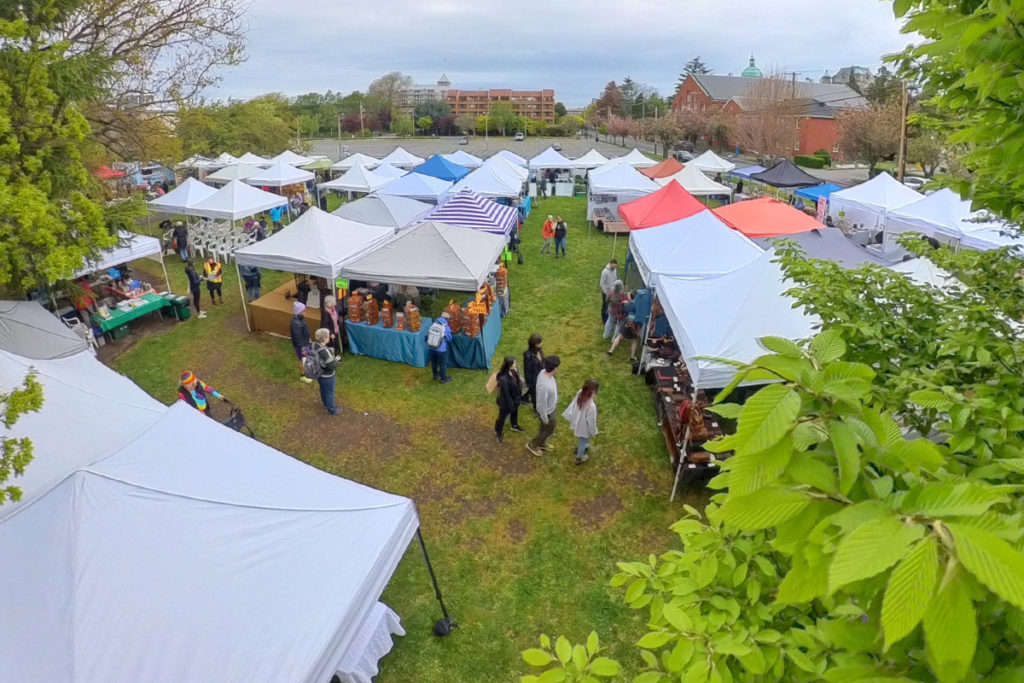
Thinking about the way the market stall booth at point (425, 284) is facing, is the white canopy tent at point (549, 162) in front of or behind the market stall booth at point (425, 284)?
behind

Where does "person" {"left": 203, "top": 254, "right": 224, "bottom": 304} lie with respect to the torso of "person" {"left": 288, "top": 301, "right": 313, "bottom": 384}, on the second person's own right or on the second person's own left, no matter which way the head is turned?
on the second person's own left

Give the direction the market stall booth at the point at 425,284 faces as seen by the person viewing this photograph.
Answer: facing the viewer

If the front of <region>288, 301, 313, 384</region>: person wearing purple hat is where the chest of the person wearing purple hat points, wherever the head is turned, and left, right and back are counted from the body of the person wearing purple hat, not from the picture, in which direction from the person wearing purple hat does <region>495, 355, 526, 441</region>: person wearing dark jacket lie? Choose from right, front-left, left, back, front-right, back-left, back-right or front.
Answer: front-right

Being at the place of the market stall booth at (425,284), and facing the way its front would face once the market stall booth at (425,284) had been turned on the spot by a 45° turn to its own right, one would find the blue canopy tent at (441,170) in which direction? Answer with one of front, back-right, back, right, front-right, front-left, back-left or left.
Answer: back-right

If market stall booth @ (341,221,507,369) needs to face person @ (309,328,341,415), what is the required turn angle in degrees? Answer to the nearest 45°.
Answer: approximately 45° to its right
